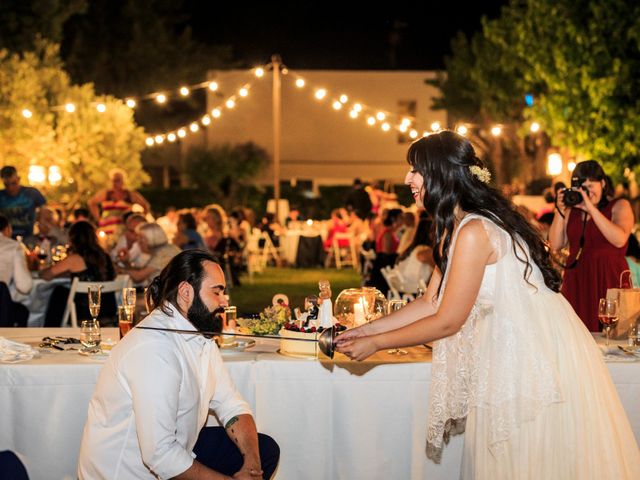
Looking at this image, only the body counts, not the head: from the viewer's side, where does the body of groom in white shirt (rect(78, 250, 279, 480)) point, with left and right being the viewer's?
facing to the right of the viewer

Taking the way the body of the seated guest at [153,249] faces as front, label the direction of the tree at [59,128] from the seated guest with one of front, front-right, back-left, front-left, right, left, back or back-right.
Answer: right

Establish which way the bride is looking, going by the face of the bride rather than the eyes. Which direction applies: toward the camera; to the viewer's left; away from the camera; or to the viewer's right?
to the viewer's left

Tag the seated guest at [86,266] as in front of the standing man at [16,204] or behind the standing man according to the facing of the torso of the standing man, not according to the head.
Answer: in front

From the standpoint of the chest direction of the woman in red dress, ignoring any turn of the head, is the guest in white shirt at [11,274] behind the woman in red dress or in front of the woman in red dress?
in front

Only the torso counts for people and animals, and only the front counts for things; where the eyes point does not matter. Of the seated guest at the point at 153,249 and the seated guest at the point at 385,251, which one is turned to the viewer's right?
the seated guest at the point at 385,251

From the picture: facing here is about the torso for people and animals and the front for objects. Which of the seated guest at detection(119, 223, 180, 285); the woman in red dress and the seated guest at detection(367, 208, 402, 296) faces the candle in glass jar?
the woman in red dress

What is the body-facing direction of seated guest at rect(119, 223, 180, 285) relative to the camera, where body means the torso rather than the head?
to the viewer's left

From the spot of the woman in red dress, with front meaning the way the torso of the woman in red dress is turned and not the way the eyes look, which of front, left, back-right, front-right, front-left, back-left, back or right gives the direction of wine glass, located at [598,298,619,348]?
front-left

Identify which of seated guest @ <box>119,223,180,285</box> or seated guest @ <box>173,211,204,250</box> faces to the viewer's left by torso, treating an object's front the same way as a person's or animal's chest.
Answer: seated guest @ <box>119,223,180,285</box>

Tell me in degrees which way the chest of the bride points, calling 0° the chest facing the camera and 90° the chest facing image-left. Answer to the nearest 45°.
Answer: approximately 90°

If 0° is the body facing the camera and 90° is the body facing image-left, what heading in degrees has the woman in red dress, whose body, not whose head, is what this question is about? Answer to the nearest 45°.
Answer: approximately 45°

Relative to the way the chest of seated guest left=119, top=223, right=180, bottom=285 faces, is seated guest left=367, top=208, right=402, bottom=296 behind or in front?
behind
